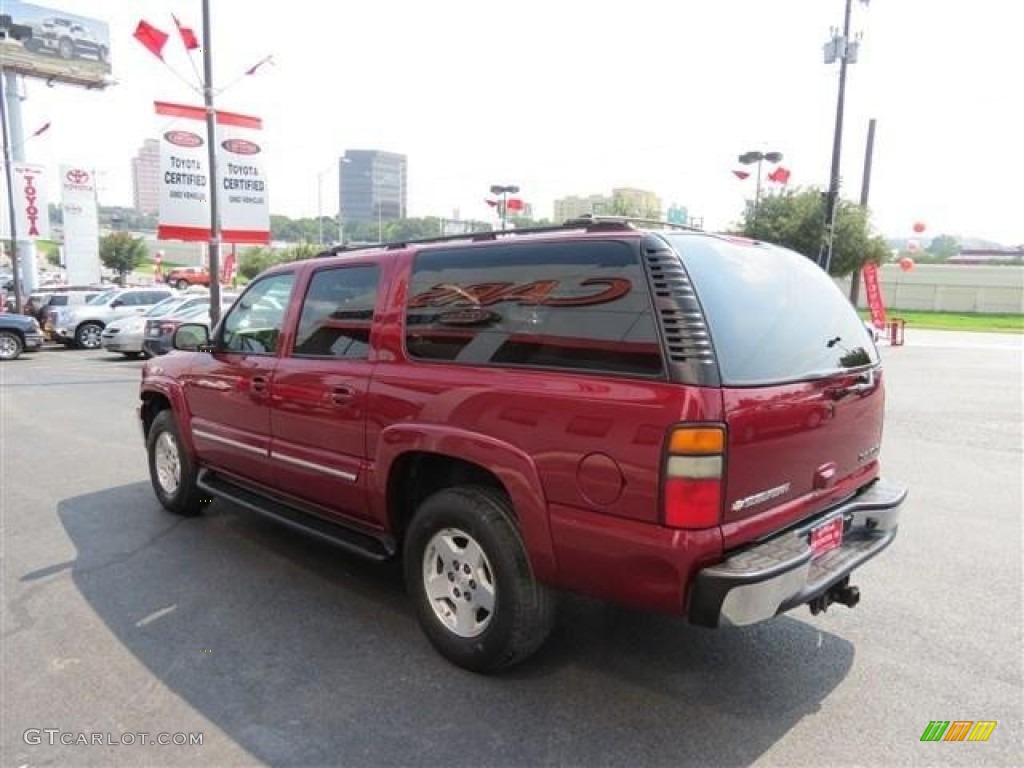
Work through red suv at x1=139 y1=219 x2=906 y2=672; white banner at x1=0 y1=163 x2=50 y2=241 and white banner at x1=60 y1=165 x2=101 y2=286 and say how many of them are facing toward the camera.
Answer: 2

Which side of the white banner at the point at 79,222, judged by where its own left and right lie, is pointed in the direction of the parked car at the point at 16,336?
front

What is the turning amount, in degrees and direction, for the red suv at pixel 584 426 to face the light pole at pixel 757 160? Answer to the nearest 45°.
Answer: approximately 45° to its right

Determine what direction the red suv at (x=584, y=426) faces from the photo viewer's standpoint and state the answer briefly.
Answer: facing away from the viewer and to the left of the viewer

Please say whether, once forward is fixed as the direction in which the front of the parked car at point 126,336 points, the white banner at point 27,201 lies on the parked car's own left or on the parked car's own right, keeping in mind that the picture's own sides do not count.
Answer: on the parked car's own right

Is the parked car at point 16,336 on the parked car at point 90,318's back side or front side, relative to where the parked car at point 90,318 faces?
on the front side

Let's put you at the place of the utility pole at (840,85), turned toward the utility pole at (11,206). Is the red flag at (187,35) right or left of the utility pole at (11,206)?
left

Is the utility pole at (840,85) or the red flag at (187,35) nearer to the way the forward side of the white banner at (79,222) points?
the red flag

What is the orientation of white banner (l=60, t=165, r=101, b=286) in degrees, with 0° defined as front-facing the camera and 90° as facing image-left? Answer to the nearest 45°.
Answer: approximately 0°

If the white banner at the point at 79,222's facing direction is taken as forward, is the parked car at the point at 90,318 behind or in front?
in front
